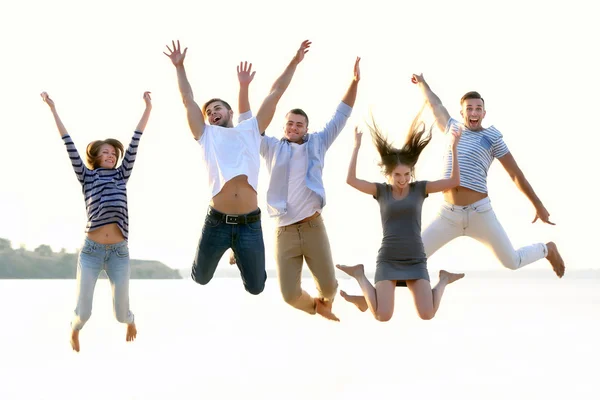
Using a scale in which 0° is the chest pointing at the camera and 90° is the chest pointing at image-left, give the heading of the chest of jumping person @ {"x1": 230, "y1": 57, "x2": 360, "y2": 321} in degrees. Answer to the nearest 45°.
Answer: approximately 0°

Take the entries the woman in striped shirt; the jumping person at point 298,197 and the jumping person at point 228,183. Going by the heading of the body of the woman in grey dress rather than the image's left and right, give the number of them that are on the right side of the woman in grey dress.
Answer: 3

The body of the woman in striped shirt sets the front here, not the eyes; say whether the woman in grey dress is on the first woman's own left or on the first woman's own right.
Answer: on the first woman's own left

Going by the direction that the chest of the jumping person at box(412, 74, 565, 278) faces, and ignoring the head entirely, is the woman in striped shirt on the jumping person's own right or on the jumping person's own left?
on the jumping person's own right

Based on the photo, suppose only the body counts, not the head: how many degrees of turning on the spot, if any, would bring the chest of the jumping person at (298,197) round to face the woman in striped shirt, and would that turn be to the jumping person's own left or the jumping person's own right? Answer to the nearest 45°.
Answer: approximately 90° to the jumping person's own right

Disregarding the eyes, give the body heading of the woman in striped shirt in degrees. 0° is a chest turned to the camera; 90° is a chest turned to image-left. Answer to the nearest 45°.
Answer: approximately 0°

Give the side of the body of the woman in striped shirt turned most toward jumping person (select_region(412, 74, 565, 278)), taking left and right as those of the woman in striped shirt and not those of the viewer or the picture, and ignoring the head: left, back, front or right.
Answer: left

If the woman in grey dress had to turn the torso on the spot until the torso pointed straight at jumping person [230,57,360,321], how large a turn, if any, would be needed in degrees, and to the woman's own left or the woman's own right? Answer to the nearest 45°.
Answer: approximately 90° to the woman's own right
